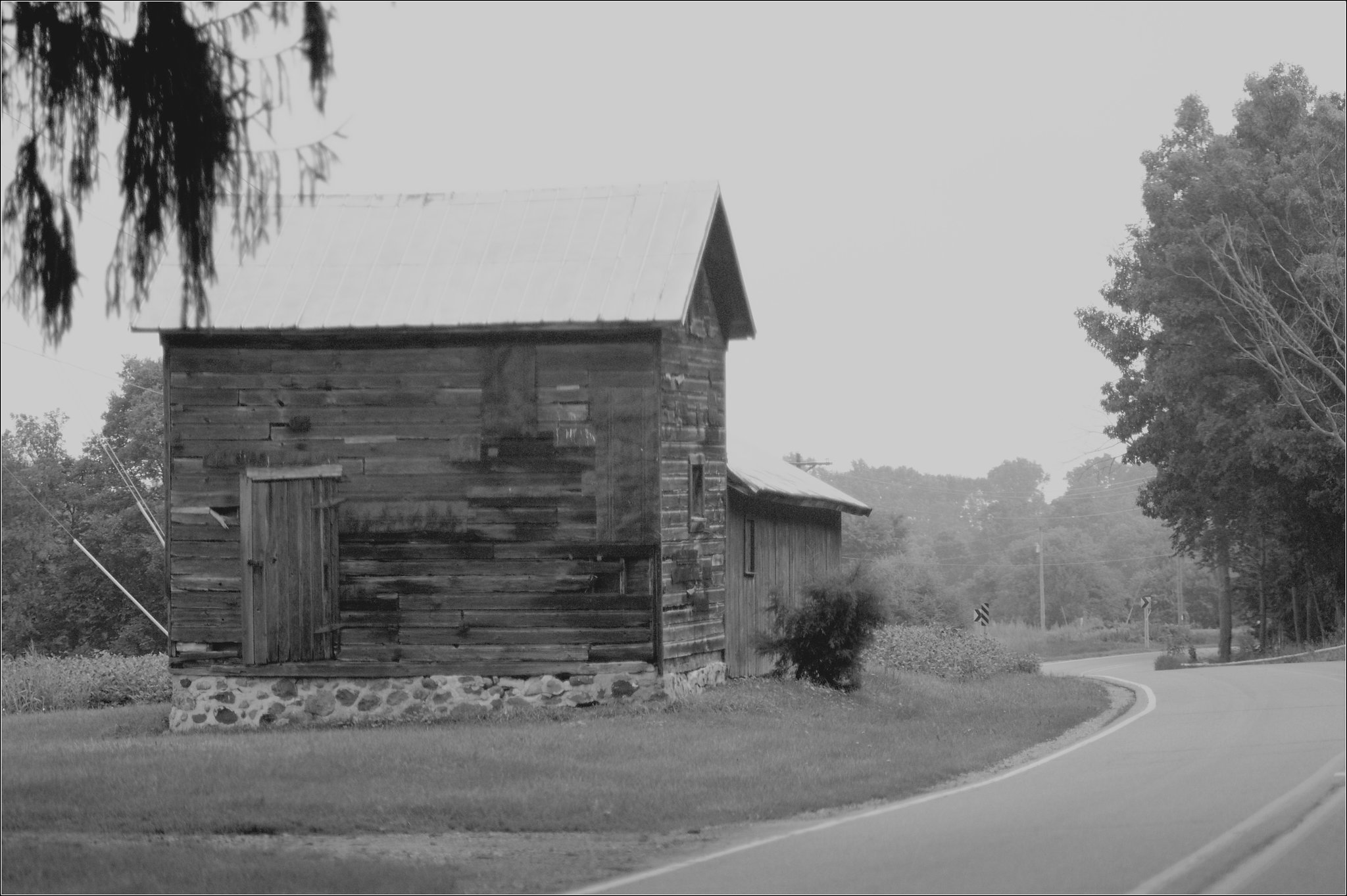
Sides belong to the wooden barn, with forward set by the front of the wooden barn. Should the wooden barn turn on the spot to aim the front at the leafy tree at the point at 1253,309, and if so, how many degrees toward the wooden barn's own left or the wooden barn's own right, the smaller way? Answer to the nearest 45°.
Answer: approximately 135° to the wooden barn's own left

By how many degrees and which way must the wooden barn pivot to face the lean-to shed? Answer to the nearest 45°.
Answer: approximately 135° to its left

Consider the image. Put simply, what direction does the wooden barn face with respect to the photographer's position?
facing the viewer
